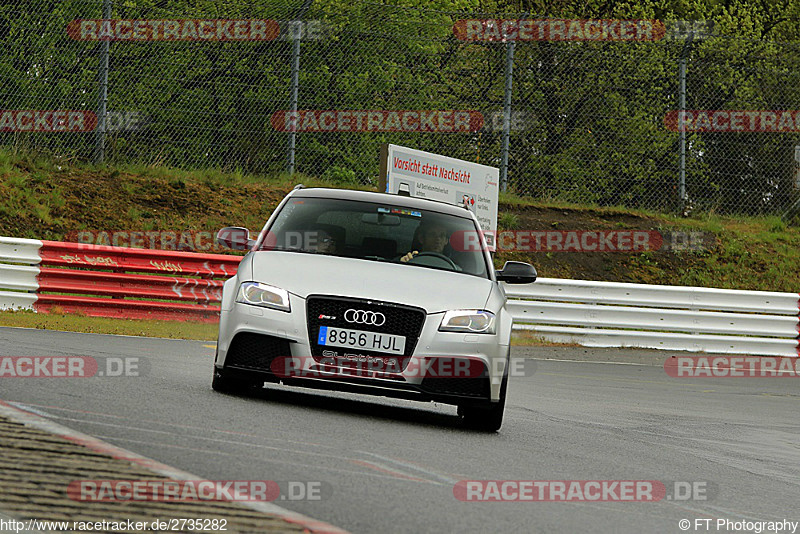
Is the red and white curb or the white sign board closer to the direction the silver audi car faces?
the red and white curb

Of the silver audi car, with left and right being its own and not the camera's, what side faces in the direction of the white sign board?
back

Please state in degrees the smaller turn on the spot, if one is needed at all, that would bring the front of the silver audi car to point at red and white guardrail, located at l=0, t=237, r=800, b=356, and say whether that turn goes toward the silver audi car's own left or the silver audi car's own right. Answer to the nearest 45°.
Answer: approximately 180°

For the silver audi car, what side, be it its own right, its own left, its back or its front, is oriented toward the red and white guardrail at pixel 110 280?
back

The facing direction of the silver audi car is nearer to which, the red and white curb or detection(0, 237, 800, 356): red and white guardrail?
the red and white curb

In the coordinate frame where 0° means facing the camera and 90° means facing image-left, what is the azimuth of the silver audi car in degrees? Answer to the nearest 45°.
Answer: approximately 0°

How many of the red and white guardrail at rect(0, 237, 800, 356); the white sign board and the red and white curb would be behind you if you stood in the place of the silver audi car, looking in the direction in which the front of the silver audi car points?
2
